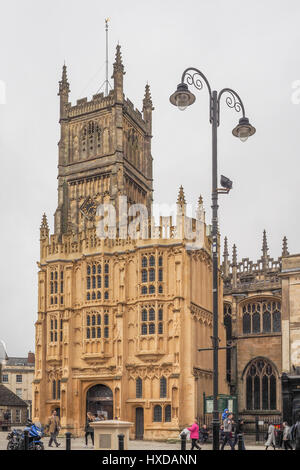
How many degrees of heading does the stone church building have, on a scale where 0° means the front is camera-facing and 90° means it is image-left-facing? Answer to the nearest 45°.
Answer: approximately 45°

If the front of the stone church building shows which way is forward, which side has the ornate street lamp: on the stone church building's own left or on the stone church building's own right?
on the stone church building's own left
